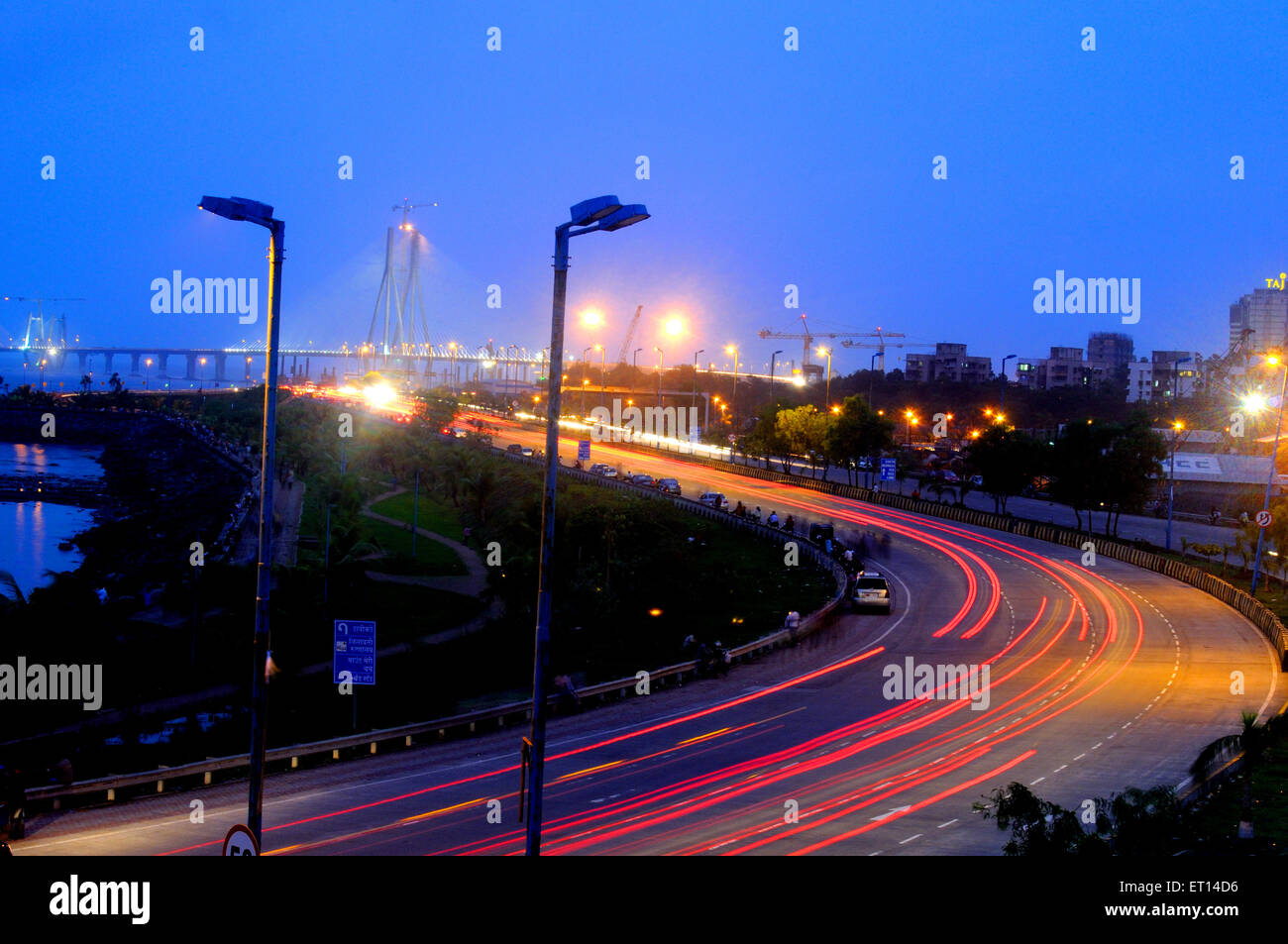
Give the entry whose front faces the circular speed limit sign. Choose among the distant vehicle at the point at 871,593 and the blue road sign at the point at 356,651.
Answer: the blue road sign

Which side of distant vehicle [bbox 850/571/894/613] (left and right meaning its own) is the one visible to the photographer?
back

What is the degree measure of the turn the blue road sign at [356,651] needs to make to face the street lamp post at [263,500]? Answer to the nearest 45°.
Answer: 0° — it already faces it

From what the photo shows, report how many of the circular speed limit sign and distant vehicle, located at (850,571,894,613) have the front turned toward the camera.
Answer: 1

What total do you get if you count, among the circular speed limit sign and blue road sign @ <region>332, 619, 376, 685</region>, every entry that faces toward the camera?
2

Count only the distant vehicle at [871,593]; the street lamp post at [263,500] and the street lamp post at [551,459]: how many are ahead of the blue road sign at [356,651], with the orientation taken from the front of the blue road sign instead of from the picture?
2

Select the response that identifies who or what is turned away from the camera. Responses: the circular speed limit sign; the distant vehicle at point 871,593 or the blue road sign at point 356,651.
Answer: the distant vehicle

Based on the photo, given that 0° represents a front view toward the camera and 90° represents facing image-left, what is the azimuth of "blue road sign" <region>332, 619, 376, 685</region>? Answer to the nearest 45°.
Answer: approximately 0°

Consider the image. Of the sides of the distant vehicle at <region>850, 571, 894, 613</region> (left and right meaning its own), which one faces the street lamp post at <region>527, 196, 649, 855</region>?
back

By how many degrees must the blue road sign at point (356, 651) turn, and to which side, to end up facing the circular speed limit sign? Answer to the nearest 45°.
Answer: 0° — it already faces it

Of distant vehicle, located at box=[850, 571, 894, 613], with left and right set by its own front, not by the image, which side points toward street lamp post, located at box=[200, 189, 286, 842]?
back

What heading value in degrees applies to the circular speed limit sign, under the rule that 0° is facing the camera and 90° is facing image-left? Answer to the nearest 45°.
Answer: approximately 0°
